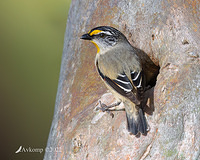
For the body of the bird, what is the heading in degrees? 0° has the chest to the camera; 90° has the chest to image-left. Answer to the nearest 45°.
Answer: approximately 135°
